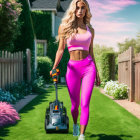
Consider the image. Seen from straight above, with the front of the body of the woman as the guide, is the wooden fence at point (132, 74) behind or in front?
behind

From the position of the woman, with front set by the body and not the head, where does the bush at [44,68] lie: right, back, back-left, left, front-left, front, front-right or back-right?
back

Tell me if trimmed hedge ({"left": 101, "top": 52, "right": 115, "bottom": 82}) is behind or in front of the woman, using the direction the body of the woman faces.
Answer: behind

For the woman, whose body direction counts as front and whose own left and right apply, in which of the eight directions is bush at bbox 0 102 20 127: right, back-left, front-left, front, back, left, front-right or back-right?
back-right

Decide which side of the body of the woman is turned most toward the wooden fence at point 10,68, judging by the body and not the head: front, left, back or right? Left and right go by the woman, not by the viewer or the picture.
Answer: back

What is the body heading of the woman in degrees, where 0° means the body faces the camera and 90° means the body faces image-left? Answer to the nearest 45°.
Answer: approximately 0°

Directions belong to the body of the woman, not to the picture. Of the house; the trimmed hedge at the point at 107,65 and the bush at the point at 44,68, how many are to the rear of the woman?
3

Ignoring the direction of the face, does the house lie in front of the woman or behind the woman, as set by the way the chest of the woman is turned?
behind
